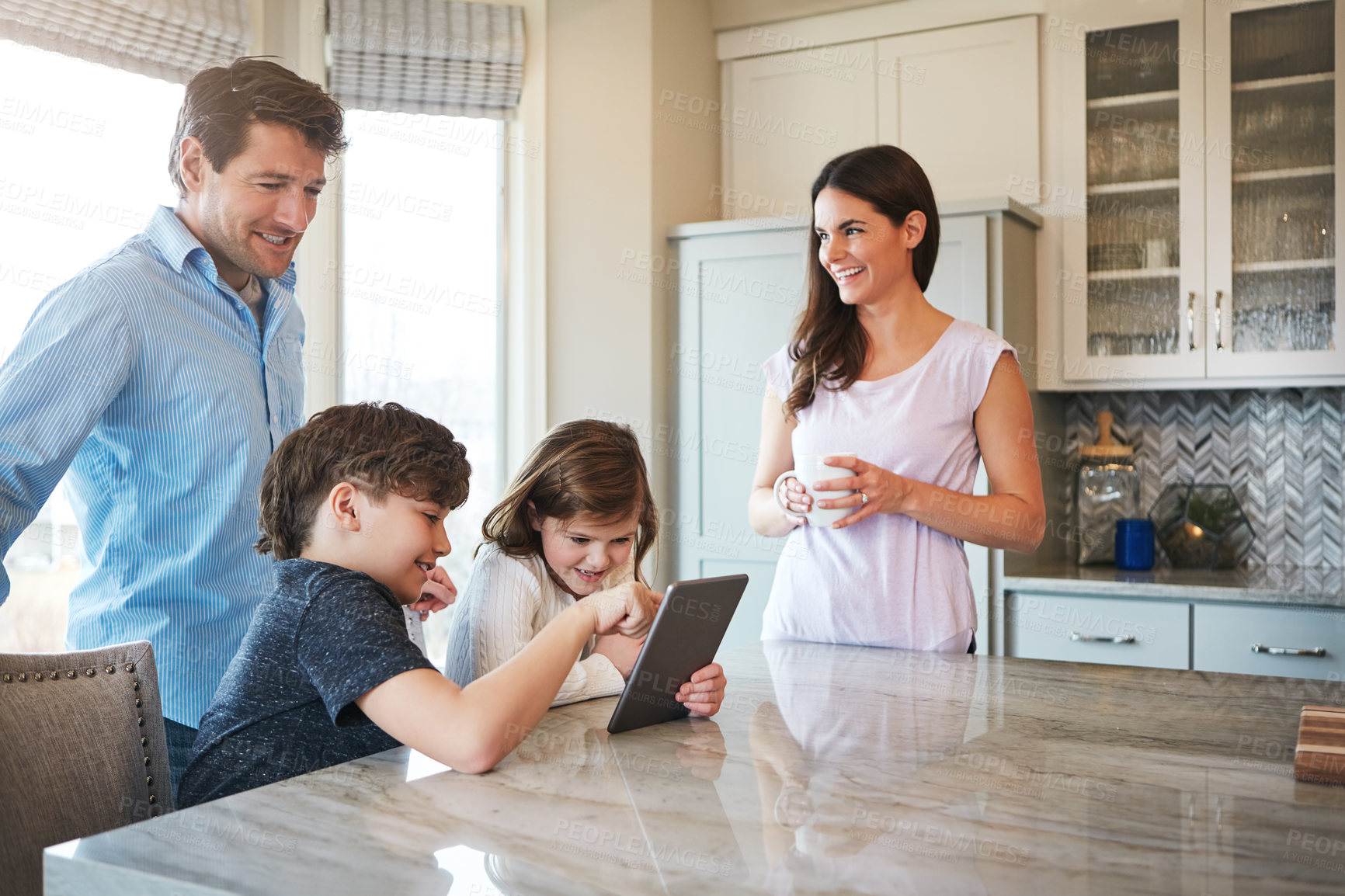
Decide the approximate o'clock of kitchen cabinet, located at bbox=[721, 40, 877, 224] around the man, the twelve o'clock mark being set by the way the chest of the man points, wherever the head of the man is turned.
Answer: The kitchen cabinet is roughly at 9 o'clock from the man.

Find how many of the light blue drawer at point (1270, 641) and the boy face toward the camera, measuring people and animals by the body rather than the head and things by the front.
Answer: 1

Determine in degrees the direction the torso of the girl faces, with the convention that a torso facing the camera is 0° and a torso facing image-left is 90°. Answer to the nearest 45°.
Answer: approximately 315°

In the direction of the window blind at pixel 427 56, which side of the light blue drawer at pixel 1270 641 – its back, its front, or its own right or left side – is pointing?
right

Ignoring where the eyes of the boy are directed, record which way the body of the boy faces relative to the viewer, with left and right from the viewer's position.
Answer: facing to the right of the viewer

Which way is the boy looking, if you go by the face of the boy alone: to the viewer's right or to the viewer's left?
to the viewer's right

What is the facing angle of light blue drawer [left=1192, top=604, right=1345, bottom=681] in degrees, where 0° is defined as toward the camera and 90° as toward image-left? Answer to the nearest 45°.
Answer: approximately 0°

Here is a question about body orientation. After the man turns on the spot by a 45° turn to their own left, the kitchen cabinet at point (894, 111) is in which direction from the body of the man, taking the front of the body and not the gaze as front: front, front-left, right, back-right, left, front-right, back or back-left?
front-left

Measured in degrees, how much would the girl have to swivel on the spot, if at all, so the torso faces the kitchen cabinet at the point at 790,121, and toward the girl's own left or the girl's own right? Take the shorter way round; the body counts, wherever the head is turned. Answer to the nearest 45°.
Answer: approximately 135° to the girl's own left

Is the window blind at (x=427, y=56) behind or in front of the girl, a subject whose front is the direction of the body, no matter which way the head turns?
behind
